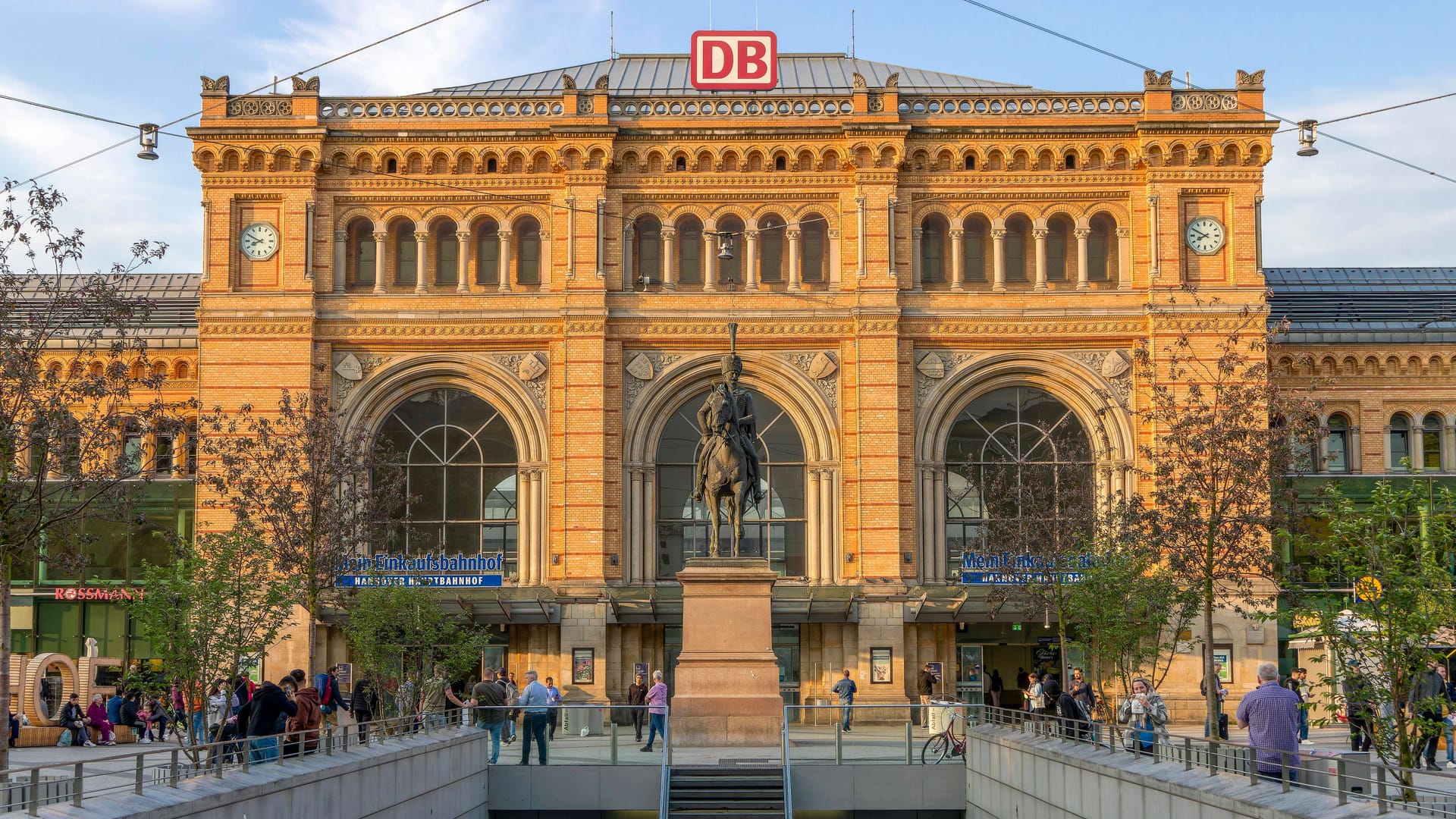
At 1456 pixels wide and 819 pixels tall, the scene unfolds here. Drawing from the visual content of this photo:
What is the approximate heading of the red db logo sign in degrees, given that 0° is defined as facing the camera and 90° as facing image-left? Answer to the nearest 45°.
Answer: approximately 0°

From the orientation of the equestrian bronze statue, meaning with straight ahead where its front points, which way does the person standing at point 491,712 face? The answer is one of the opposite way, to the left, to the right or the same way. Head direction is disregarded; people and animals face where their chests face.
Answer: the opposite way

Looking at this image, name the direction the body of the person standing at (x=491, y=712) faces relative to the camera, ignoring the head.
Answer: away from the camera

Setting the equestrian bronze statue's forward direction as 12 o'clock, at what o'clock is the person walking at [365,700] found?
The person walking is roughly at 4 o'clock from the equestrian bronze statue.

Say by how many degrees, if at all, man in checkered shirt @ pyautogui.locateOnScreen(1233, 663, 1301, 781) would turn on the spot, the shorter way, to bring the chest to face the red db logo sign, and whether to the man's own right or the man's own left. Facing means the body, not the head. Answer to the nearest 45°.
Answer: approximately 45° to the man's own left

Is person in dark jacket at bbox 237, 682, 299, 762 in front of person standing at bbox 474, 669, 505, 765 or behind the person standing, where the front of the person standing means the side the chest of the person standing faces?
behind

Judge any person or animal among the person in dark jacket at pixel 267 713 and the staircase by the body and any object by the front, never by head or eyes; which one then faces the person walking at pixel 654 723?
the person in dark jacket

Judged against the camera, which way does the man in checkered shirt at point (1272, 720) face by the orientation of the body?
away from the camera

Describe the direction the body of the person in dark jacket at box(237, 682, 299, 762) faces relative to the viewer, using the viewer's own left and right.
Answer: facing away from the viewer and to the right of the viewer

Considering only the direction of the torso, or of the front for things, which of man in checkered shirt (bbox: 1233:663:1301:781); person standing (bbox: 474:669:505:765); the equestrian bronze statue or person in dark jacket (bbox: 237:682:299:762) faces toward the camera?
the equestrian bronze statue
